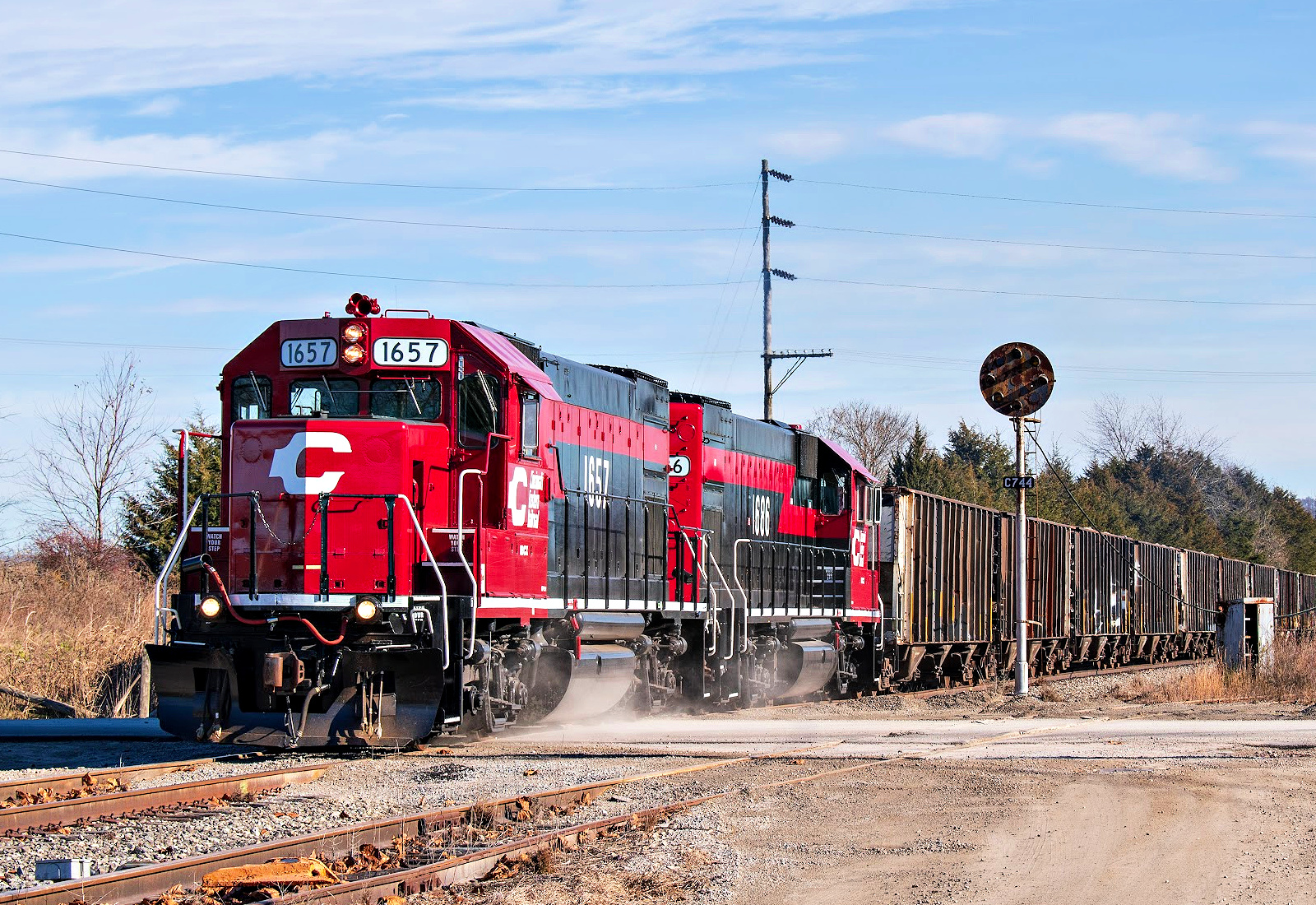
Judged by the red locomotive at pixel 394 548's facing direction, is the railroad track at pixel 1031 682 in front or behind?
behind

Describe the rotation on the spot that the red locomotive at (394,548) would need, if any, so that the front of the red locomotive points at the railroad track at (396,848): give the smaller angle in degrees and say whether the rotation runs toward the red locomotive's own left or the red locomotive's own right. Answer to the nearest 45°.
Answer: approximately 45° to the red locomotive's own left

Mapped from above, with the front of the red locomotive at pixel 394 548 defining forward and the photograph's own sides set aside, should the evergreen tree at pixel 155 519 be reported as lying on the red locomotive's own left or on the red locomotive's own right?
on the red locomotive's own right

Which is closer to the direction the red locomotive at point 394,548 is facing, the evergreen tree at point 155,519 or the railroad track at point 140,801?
the railroad track

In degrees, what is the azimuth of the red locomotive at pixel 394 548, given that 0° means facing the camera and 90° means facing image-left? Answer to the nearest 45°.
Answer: approximately 45°
